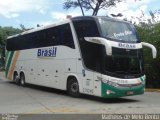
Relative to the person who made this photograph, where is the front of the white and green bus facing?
facing the viewer and to the right of the viewer
